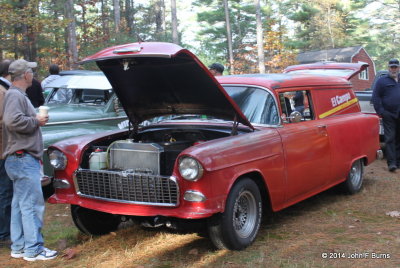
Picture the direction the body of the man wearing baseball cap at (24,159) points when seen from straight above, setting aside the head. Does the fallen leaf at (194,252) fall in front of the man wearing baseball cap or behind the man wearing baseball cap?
in front

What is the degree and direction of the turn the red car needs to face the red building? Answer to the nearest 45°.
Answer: approximately 135° to its right

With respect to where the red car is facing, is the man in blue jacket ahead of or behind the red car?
behind

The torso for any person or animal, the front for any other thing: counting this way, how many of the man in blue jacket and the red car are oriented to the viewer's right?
0

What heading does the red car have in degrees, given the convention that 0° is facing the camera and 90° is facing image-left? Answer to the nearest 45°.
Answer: approximately 45°

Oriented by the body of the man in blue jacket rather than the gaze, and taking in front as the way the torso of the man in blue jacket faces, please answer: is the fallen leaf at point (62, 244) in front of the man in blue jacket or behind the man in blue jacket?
in front

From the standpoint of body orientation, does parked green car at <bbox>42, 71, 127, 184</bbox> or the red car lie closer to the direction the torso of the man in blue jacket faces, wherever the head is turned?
the red car

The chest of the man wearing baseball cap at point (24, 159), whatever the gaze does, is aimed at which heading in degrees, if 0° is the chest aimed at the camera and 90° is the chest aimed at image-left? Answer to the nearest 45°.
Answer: approximately 270°

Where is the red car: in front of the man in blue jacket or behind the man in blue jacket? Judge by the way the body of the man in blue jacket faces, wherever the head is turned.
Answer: in front

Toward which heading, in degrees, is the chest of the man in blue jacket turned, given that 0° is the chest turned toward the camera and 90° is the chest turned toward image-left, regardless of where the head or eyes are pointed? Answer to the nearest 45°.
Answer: approximately 0°

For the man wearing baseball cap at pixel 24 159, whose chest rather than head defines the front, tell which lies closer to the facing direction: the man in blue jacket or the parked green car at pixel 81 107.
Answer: the man in blue jacket

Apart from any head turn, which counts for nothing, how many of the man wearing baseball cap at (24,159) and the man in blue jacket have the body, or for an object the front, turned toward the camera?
1
